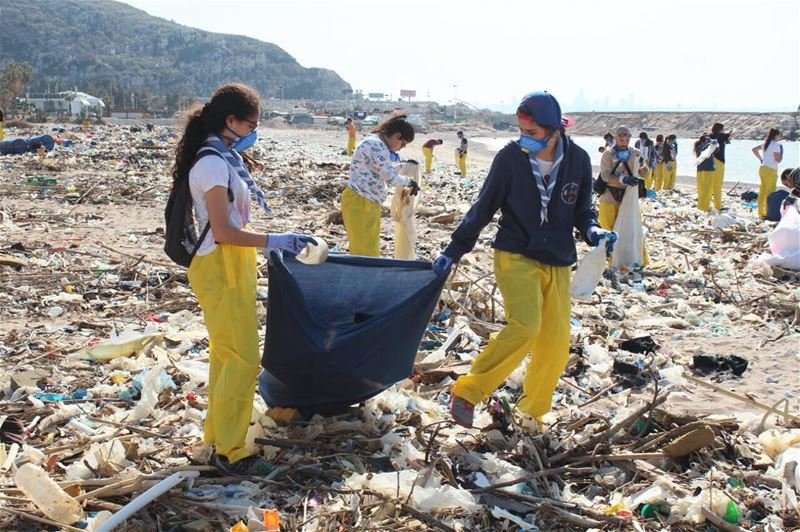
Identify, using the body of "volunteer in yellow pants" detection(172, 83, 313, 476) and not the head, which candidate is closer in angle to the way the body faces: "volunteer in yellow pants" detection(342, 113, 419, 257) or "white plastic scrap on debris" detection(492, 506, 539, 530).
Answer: the white plastic scrap on debris

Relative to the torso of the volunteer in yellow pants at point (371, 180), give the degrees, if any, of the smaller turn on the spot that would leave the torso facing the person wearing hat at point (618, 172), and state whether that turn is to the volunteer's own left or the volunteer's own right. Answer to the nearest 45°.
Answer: approximately 45° to the volunteer's own left

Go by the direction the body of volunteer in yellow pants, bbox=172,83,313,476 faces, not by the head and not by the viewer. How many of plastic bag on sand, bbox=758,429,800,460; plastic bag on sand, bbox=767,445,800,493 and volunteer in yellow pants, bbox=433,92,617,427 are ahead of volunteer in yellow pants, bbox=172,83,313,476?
3

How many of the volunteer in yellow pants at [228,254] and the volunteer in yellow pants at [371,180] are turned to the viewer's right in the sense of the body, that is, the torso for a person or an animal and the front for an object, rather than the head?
2

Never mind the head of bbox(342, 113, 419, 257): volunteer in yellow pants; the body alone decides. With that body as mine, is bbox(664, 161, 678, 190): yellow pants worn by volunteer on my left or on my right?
on my left

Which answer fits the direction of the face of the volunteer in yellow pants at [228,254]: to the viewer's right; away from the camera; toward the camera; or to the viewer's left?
to the viewer's right

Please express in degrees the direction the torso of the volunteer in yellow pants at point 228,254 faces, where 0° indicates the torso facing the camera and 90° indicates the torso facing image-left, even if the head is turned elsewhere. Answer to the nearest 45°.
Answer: approximately 270°

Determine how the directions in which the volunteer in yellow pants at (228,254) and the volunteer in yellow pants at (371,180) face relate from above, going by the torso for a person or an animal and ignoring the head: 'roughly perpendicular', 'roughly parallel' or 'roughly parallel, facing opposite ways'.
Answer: roughly parallel

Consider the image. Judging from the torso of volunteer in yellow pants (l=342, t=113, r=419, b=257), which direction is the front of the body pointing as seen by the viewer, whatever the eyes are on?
to the viewer's right

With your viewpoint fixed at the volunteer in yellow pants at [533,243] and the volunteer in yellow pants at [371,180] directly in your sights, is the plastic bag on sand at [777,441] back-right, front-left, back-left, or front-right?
back-right

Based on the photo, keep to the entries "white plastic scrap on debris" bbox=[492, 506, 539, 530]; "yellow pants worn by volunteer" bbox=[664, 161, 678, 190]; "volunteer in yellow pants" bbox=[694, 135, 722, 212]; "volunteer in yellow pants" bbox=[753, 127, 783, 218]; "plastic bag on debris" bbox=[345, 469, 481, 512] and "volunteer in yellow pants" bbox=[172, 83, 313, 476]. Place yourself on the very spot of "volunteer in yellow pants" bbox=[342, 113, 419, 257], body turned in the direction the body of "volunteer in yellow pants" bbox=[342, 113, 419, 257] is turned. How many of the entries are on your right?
3

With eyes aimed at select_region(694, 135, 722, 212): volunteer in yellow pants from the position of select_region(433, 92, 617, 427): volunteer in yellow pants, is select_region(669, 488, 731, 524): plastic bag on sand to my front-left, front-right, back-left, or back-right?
back-right

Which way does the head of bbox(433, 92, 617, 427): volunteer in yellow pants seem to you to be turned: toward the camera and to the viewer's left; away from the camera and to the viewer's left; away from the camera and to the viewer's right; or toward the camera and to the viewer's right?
toward the camera and to the viewer's left

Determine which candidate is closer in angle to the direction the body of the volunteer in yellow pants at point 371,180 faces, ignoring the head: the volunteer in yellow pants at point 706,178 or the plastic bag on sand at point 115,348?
the volunteer in yellow pants

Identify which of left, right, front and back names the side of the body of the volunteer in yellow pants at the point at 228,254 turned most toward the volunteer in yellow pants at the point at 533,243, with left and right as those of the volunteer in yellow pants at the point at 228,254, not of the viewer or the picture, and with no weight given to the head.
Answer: front
